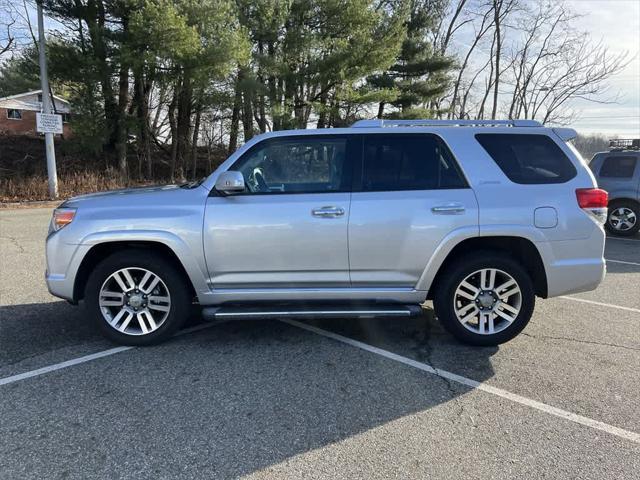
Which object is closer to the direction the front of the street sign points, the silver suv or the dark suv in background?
the silver suv

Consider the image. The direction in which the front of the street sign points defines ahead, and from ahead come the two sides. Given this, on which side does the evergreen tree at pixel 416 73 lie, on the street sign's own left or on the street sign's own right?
on the street sign's own left

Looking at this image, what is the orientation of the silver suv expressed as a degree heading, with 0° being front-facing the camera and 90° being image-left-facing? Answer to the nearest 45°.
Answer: approximately 90°

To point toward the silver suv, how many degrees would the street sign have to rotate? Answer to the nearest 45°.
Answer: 0° — it already faces it

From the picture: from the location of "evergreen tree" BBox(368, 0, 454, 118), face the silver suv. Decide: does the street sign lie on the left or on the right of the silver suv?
right

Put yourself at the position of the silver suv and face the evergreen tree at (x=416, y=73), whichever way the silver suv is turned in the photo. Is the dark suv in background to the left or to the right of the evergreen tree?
right

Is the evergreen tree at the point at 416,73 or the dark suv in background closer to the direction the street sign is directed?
the dark suv in background

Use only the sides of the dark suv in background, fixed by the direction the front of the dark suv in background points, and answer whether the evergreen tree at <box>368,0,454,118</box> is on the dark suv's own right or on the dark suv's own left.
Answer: on the dark suv's own left

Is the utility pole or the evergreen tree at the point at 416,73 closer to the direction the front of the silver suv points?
the utility pole
